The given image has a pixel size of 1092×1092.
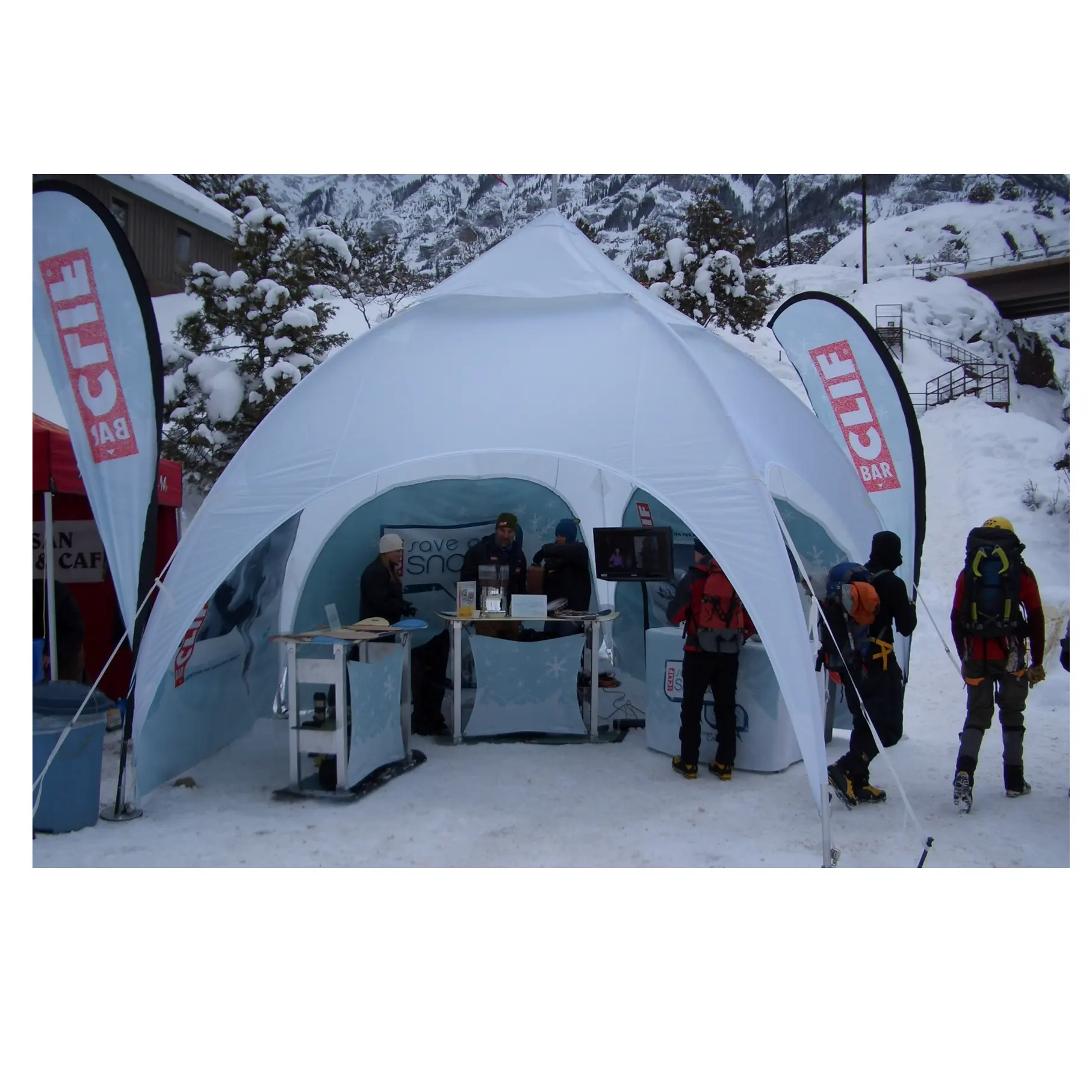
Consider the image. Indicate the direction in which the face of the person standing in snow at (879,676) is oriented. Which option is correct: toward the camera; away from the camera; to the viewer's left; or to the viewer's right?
to the viewer's right

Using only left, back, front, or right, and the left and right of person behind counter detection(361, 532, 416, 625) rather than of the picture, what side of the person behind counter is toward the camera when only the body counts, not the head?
right

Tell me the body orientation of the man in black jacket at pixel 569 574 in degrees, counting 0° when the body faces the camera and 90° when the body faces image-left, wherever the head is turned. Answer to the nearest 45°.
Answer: approximately 45°

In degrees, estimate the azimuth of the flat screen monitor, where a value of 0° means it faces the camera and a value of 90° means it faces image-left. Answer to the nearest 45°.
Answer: approximately 0°

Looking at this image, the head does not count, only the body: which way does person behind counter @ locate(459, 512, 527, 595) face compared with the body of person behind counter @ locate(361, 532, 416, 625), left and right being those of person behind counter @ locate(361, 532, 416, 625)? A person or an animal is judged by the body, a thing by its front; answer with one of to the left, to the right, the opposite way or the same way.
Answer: to the right

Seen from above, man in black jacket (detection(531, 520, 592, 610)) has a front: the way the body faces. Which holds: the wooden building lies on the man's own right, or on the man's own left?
on the man's own right

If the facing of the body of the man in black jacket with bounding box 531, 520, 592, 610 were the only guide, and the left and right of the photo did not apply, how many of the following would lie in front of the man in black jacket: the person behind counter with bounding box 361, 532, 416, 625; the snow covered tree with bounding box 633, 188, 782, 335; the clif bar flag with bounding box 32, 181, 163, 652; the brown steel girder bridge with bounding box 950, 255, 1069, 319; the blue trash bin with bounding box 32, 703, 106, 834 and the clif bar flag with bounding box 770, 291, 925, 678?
3

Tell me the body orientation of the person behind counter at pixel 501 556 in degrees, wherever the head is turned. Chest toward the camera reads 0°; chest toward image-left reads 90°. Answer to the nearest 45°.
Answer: approximately 0°

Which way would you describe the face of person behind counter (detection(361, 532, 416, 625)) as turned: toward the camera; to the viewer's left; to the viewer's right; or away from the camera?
to the viewer's right

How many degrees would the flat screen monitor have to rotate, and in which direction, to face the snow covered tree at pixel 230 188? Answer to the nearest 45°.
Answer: approximately 135° to its right

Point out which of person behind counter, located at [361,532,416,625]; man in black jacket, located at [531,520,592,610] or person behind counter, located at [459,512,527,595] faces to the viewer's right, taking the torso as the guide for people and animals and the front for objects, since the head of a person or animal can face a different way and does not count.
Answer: person behind counter, located at [361,532,416,625]

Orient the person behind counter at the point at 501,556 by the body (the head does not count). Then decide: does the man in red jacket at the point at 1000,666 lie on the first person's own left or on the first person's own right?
on the first person's own left

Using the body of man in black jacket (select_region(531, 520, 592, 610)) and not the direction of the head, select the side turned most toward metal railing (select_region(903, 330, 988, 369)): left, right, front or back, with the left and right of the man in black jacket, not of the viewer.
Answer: back
